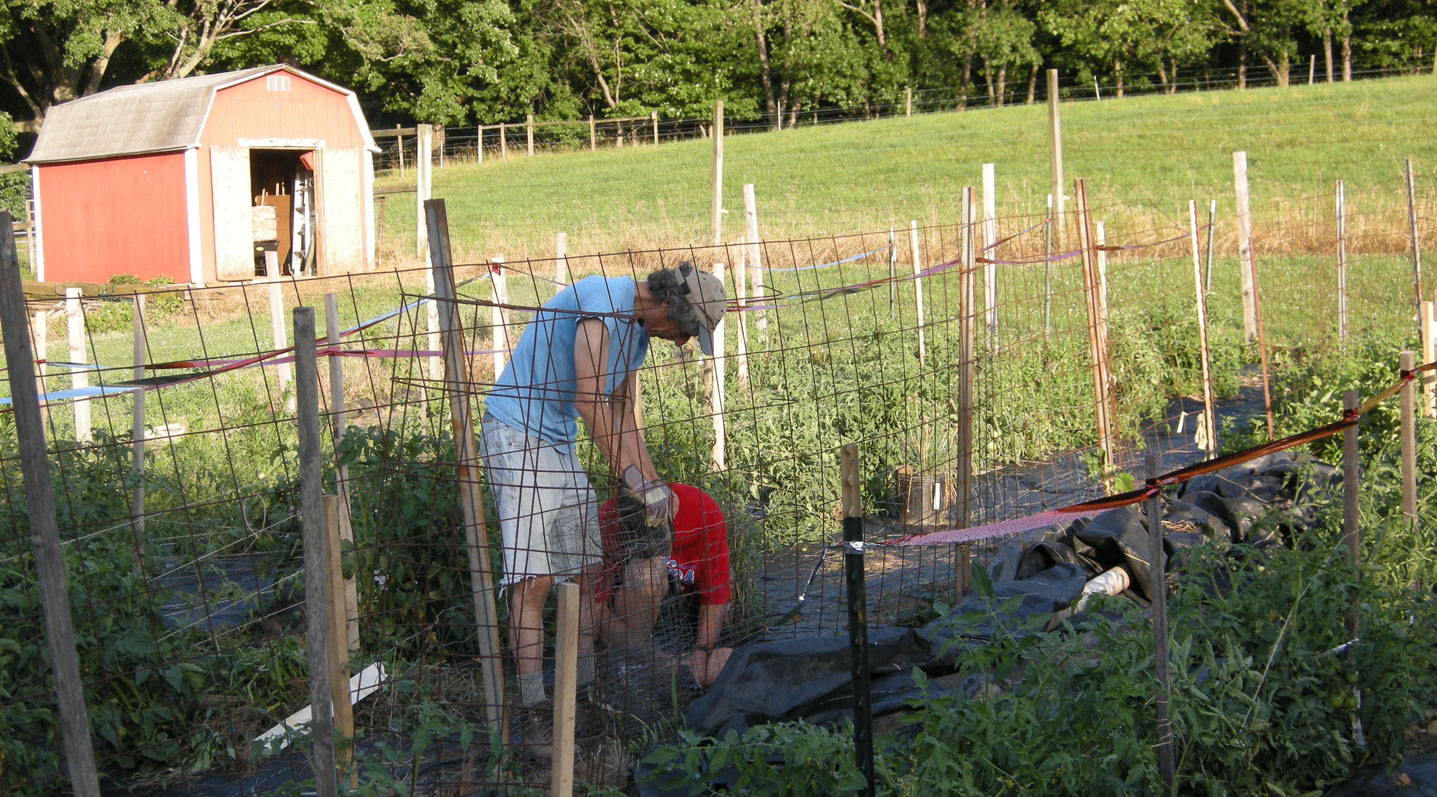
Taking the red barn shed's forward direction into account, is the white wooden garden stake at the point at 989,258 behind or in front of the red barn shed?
in front

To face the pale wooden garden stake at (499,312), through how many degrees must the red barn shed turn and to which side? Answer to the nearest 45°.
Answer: approximately 45° to its right

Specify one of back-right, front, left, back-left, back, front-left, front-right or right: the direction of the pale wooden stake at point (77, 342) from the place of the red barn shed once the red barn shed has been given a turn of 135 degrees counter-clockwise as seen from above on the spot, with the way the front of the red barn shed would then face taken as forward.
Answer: back

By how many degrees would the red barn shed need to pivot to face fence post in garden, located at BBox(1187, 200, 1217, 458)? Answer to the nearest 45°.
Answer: approximately 45° to its right

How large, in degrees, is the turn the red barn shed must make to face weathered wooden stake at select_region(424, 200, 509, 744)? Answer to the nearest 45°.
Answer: approximately 45° to its right

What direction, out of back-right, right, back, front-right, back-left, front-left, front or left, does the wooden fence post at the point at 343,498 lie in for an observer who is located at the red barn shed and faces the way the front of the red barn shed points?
front-right

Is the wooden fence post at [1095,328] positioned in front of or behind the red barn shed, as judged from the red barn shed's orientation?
in front

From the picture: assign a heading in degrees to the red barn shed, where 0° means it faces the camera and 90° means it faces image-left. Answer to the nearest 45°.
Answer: approximately 315°

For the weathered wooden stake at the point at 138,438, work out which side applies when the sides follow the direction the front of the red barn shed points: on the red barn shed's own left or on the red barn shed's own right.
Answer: on the red barn shed's own right

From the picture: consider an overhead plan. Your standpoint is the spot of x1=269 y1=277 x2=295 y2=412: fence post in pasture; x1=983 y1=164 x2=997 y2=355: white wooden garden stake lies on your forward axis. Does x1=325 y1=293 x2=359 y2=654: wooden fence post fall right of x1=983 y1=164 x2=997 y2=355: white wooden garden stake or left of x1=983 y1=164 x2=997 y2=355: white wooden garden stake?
right

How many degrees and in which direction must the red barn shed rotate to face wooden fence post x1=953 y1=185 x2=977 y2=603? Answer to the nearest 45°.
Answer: approximately 45° to its right

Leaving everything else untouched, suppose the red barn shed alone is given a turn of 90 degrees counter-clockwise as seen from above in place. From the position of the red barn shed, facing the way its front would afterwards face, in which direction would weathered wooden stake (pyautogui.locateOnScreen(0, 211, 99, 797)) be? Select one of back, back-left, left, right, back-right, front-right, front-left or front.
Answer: back-right
